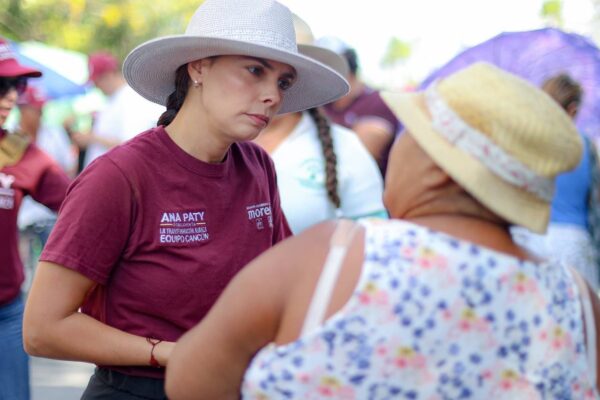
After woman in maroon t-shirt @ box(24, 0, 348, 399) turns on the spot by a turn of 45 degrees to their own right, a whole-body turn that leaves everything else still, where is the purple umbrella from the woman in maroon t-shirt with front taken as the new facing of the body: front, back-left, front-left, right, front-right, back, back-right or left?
back-left

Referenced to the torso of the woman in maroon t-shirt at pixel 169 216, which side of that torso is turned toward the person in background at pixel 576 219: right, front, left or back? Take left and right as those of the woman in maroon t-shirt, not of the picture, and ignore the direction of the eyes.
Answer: left

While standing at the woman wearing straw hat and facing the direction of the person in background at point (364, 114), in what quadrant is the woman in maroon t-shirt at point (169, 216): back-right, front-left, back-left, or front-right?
front-left

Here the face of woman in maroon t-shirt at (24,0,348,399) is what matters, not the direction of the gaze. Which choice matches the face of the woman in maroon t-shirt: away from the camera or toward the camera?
toward the camera

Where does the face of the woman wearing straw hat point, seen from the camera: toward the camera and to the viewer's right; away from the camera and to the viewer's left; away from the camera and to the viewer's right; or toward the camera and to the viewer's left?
away from the camera and to the viewer's left

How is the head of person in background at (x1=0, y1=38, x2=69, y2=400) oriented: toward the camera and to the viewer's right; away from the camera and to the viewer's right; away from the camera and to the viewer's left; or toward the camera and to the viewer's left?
toward the camera and to the viewer's right

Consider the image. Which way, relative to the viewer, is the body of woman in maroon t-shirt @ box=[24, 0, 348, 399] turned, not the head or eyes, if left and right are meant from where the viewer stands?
facing the viewer and to the right of the viewer

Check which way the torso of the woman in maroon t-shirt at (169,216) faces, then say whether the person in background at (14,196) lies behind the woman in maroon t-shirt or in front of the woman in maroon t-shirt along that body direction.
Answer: behind

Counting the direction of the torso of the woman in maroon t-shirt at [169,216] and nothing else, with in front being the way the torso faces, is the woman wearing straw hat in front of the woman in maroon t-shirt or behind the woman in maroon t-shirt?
in front

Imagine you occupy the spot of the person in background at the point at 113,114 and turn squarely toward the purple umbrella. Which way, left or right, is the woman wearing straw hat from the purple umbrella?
right
